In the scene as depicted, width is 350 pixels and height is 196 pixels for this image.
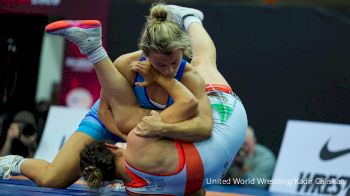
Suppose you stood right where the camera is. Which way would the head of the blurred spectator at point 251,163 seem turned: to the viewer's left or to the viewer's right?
to the viewer's left

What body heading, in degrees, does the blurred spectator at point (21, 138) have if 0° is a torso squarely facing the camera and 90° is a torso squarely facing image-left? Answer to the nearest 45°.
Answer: approximately 0°

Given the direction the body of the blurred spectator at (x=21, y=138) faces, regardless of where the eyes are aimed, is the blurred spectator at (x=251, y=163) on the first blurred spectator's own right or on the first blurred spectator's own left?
on the first blurred spectator's own left
